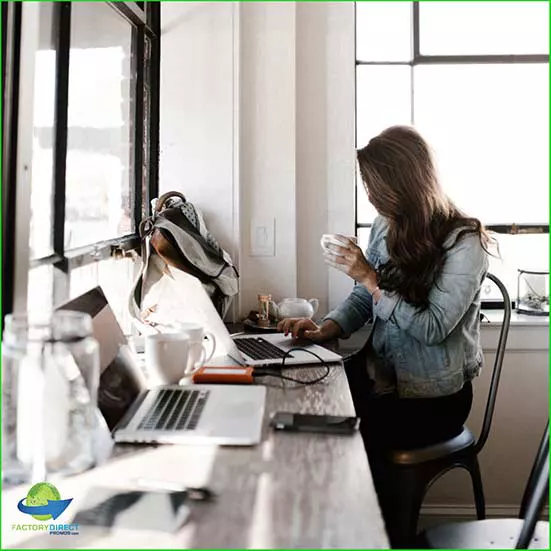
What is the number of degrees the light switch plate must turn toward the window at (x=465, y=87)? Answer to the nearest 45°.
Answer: approximately 90° to its left

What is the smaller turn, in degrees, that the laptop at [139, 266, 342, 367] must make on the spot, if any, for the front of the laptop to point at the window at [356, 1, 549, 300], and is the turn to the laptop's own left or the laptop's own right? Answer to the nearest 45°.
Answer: approximately 45° to the laptop's own left

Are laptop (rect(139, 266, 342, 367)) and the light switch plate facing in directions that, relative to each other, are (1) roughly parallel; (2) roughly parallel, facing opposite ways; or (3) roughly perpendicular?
roughly perpendicular

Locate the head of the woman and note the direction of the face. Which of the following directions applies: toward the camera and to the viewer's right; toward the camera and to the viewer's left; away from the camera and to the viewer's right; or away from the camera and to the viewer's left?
away from the camera and to the viewer's left

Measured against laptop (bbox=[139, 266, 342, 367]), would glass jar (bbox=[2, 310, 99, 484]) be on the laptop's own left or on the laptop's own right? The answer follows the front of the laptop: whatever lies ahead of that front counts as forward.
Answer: on the laptop's own right

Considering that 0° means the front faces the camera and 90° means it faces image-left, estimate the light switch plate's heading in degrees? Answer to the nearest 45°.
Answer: approximately 0°

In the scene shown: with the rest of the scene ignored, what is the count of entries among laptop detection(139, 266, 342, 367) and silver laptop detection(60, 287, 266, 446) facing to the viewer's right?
2

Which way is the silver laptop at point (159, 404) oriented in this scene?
to the viewer's right

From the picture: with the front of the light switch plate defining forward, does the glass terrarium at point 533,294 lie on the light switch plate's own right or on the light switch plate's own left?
on the light switch plate's own left

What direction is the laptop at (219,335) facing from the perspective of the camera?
to the viewer's right
